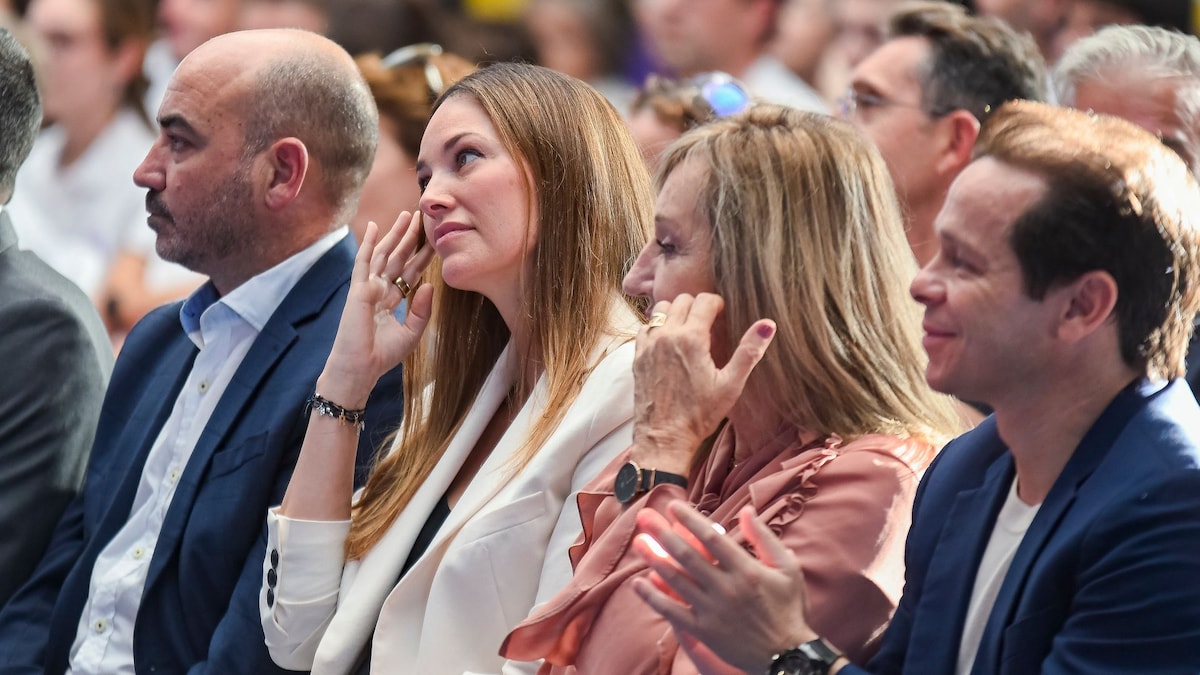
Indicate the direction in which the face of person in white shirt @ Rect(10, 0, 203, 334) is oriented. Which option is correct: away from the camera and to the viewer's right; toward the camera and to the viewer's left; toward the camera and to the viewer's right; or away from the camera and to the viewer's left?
toward the camera and to the viewer's left

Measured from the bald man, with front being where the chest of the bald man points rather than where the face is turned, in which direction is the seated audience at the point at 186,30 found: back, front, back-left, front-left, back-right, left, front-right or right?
back-right

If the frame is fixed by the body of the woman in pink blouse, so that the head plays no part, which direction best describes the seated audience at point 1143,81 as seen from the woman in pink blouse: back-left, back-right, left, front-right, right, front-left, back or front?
back-right

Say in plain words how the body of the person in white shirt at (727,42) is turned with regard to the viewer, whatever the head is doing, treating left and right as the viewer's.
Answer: facing the viewer and to the left of the viewer

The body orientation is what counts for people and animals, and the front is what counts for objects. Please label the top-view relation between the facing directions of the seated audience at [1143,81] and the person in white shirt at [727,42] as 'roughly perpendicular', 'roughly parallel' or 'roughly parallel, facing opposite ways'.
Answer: roughly parallel

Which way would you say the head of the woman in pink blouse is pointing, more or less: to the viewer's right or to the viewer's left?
to the viewer's left

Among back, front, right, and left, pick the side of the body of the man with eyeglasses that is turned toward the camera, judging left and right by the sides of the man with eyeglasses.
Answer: left

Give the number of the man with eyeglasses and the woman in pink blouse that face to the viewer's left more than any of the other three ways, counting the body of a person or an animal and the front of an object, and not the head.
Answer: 2

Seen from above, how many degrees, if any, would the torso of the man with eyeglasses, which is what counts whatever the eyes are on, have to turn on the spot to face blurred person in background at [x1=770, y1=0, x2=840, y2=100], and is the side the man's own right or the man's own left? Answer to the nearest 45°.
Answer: approximately 90° to the man's own right

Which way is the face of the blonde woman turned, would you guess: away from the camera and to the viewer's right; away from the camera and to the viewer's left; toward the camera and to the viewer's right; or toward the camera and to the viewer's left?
toward the camera and to the viewer's left

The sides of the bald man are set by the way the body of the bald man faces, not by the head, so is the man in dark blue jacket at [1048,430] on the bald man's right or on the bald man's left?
on the bald man's left

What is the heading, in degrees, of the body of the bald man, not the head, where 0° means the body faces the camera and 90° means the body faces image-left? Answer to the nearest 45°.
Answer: approximately 45°

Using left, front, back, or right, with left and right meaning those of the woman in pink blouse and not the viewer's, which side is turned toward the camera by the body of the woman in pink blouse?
left

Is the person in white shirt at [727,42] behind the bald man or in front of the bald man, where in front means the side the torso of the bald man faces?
behind

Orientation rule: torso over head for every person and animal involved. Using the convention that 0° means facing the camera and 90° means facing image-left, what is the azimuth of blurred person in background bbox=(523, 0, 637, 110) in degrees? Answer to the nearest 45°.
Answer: approximately 45°

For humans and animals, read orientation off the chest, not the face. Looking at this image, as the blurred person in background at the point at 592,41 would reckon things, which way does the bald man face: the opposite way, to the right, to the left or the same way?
the same way

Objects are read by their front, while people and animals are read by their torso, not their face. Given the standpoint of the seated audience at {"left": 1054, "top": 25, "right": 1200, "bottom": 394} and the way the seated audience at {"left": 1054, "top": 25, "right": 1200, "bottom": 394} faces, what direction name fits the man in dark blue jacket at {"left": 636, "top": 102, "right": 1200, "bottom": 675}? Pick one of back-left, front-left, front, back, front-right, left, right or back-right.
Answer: front-left

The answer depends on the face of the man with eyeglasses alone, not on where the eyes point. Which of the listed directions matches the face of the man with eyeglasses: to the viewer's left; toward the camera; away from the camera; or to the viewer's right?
to the viewer's left

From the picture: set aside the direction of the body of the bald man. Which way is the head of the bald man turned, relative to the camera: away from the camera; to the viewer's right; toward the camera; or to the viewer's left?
to the viewer's left
